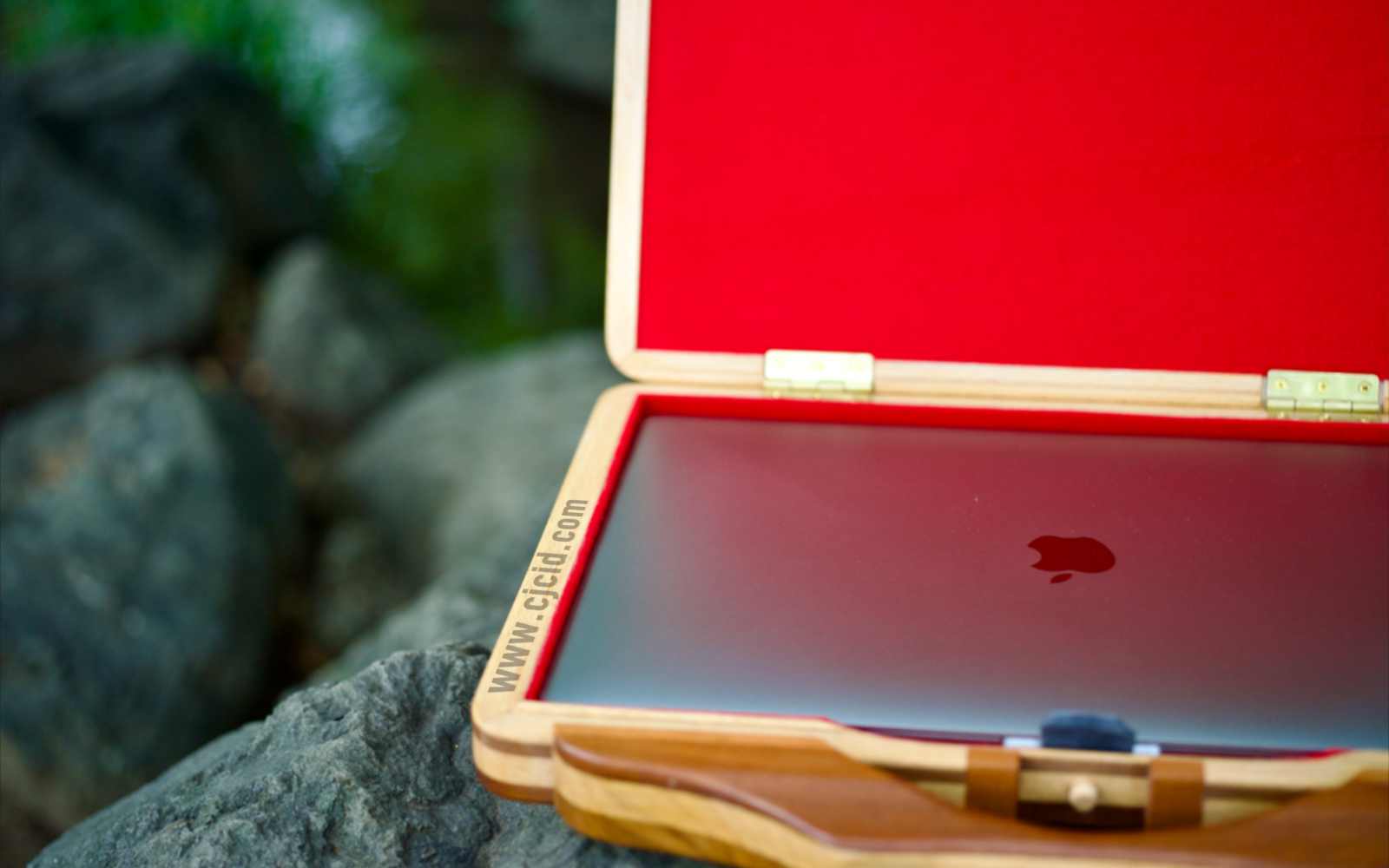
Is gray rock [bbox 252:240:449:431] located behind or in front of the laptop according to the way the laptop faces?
behind

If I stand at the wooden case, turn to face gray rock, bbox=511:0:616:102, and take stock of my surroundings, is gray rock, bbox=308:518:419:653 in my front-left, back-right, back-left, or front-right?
front-left

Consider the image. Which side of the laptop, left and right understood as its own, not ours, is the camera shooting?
front
